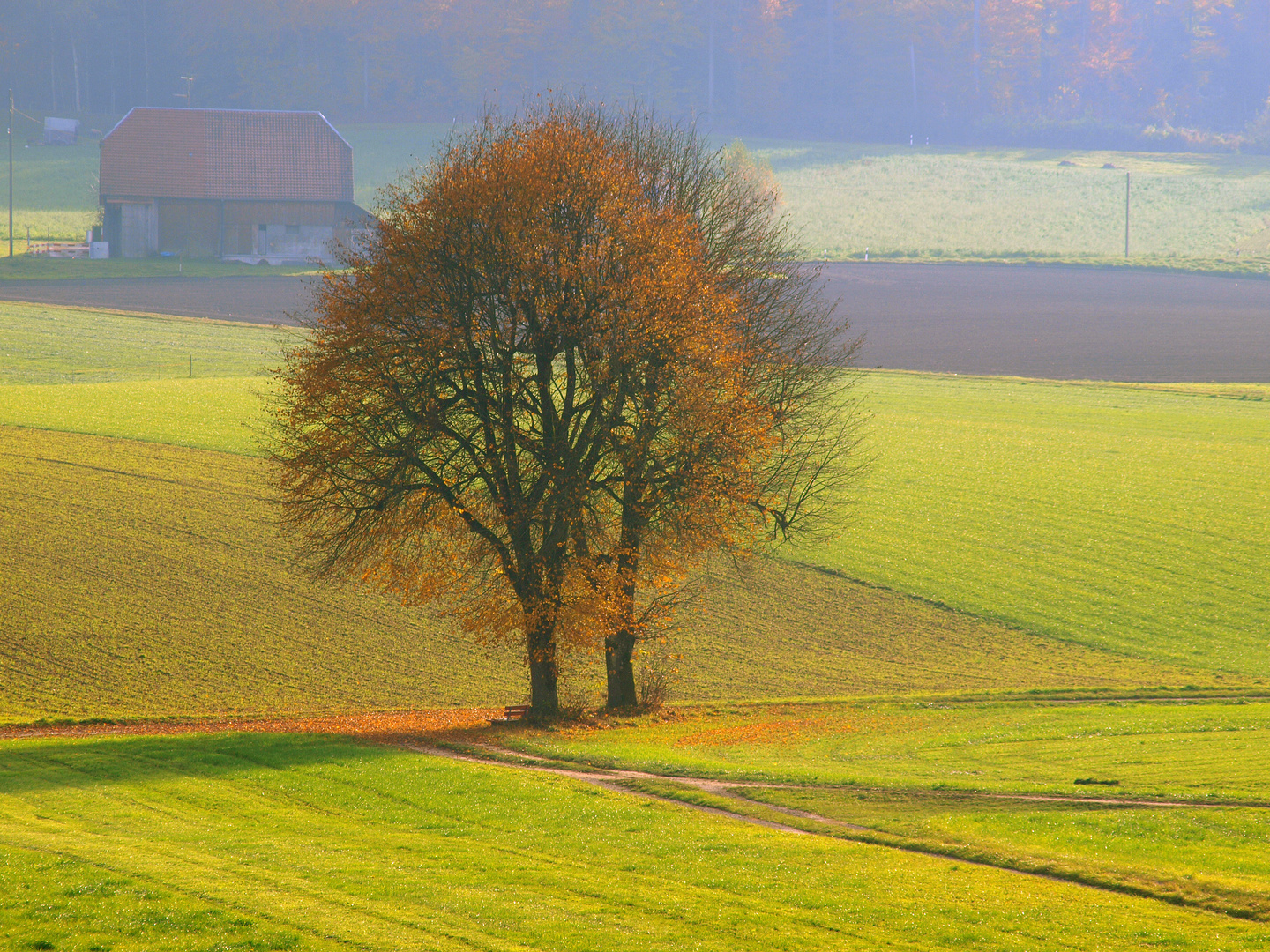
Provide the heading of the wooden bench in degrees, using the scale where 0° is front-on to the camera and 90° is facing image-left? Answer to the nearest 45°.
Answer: approximately 45°
